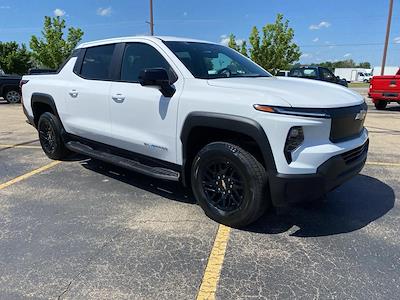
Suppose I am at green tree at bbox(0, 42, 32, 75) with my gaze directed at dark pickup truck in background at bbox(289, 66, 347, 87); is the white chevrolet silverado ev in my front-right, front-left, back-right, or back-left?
front-right

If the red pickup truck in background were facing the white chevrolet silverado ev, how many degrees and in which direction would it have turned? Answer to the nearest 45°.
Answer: approximately 135° to its right

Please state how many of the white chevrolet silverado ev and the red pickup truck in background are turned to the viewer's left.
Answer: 0

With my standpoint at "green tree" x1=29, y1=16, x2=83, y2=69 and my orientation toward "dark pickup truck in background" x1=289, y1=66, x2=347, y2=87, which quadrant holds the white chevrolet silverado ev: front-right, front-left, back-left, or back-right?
front-right

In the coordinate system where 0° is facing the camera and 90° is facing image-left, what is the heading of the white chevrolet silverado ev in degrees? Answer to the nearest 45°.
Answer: approximately 315°

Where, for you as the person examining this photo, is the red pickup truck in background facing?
facing away from the viewer and to the right of the viewer

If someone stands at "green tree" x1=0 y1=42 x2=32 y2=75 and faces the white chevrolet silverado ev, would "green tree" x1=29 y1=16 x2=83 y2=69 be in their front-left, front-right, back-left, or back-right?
front-left

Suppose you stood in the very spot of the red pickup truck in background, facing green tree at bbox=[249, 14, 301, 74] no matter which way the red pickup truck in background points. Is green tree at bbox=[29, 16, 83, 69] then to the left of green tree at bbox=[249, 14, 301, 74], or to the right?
left

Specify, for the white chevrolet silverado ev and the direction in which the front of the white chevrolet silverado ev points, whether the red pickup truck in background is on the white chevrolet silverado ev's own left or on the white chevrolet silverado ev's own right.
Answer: on the white chevrolet silverado ev's own left

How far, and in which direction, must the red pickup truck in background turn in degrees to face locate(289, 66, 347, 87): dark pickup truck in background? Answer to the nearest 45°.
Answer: approximately 135° to its left
